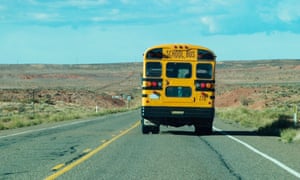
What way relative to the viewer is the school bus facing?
away from the camera
